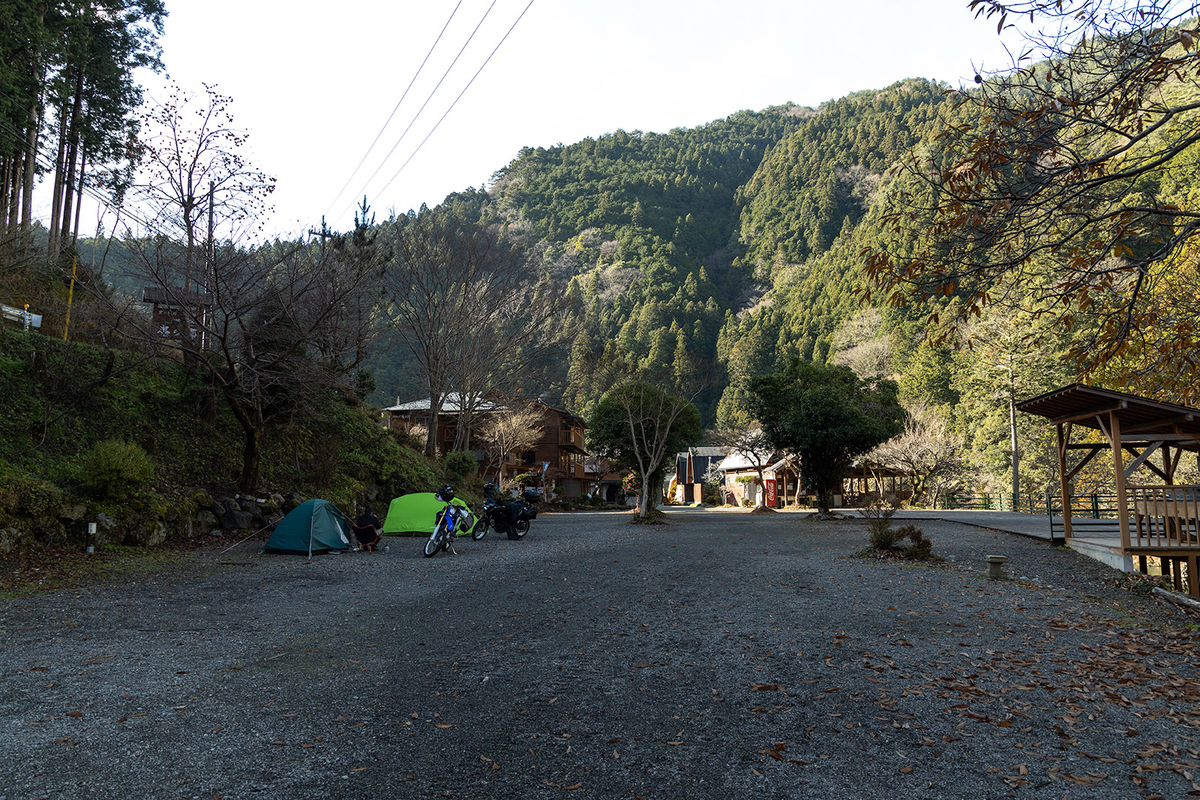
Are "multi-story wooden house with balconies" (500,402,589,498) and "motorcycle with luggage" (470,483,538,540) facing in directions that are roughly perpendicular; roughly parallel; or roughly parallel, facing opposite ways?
roughly perpendicular

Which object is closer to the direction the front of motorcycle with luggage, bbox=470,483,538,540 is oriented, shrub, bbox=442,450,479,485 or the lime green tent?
the lime green tent

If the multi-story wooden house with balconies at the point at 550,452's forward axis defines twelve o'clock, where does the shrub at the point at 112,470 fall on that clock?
The shrub is roughly at 2 o'clock from the multi-story wooden house with balconies.

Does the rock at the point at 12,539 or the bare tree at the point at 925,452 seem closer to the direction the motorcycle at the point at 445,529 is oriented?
the rock

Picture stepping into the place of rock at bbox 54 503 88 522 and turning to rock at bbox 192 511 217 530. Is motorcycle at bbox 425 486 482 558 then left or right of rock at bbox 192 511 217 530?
right

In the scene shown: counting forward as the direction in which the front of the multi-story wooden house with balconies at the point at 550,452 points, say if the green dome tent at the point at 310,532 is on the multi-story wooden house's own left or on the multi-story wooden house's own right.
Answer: on the multi-story wooden house's own right

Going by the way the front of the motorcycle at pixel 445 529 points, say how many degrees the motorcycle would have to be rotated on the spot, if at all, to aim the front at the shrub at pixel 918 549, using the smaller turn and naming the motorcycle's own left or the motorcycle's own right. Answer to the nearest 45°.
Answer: approximately 135° to the motorcycle's own left

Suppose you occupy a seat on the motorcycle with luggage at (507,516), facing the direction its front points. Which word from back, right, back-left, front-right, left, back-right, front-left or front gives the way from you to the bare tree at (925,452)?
back

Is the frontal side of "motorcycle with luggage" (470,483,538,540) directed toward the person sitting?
yes

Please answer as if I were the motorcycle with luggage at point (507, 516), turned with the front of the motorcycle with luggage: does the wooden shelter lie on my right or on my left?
on my left

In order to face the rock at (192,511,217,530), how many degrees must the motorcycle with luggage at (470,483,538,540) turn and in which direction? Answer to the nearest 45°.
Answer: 0° — it already faces it

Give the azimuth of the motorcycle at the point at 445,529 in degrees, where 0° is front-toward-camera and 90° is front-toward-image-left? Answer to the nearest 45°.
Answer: approximately 45°

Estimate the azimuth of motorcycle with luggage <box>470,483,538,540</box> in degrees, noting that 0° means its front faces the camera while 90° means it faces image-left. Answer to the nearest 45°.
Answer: approximately 45°
